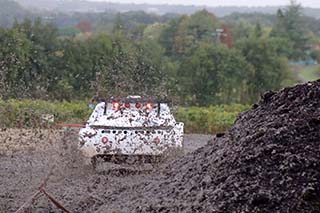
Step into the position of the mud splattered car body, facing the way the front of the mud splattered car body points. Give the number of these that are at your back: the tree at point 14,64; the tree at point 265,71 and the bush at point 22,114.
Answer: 0

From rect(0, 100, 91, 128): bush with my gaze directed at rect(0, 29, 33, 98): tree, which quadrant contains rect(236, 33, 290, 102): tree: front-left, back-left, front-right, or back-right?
front-right

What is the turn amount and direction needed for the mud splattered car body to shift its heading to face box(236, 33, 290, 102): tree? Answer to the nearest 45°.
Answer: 0° — it already faces it

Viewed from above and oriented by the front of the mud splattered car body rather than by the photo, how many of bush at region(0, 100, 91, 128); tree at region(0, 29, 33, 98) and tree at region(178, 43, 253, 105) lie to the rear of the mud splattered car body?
0

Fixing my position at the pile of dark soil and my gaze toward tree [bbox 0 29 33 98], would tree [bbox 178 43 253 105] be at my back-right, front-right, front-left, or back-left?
front-right

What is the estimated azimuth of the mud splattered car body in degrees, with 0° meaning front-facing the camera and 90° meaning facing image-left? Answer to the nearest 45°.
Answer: approximately 180°

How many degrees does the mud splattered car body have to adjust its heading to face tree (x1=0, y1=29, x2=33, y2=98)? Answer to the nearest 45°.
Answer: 0° — it already faces it

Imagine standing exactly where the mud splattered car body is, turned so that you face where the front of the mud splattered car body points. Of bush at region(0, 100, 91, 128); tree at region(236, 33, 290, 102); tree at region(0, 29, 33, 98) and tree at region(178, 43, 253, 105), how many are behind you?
0

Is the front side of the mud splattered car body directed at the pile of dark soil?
no

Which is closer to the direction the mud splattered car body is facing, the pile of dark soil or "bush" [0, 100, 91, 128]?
the bush

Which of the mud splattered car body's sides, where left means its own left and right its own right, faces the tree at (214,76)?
front
